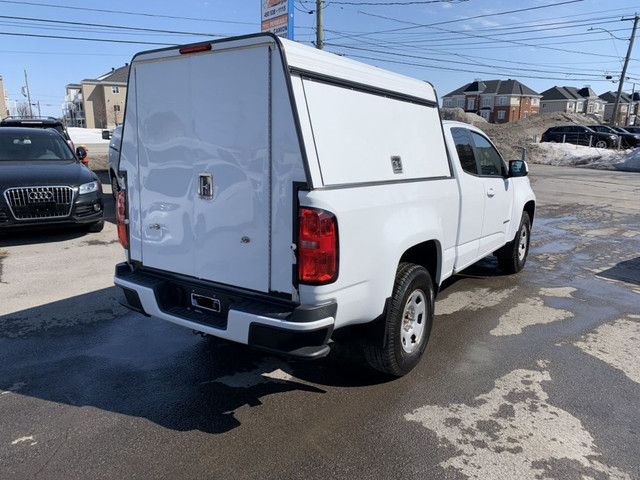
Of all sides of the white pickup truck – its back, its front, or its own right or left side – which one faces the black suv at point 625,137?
front

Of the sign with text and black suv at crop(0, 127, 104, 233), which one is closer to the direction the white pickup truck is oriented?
the sign with text

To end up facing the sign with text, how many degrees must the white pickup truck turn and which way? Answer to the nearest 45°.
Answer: approximately 45° to its left

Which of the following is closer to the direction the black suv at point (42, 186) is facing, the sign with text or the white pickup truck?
the white pickup truck

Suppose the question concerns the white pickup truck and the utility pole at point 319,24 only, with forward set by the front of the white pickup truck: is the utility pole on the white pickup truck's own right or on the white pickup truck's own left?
on the white pickup truck's own left

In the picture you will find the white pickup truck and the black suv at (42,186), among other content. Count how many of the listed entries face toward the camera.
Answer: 1

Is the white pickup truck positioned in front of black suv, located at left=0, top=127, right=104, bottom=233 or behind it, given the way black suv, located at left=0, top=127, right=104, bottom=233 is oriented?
in front

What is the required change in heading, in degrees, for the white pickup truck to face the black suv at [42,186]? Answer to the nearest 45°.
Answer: approximately 90° to its left

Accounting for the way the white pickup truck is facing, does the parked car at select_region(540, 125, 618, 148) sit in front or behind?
in front

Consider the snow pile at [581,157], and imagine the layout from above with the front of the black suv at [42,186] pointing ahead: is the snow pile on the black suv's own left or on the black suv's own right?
on the black suv's own left

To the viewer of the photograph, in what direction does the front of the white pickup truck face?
facing away from the viewer and to the right of the viewer

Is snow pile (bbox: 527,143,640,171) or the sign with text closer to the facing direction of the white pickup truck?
the snow pile

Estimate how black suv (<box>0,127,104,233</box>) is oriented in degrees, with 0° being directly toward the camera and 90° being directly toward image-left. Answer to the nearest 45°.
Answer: approximately 0°

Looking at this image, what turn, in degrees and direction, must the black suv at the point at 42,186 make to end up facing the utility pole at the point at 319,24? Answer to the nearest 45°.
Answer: approximately 135° to its left
